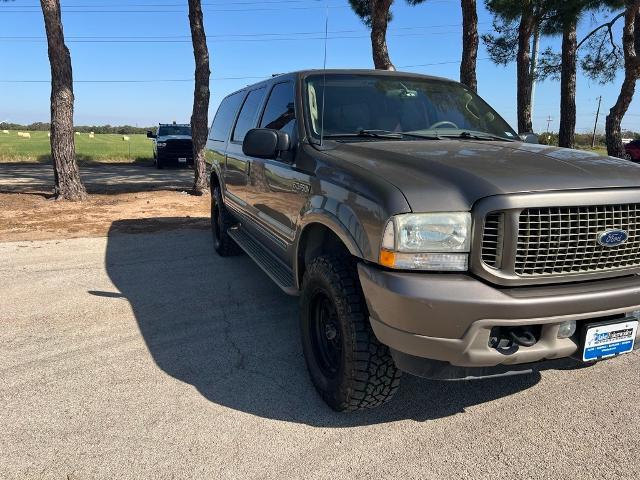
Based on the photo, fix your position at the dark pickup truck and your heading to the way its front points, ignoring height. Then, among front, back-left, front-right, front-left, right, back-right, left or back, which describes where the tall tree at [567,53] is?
front-left

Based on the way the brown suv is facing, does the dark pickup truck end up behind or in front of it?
behind

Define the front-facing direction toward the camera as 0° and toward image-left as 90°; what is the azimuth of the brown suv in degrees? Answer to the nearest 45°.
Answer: approximately 315°

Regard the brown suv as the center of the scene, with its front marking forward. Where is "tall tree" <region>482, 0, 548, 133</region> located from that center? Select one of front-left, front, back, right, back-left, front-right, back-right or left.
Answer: back-left

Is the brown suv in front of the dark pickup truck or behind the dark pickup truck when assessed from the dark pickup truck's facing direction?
in front

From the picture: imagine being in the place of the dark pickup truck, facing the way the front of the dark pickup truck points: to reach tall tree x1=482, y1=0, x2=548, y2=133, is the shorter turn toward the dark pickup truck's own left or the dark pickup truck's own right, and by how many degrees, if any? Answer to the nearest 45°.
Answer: approximately 45° to the dark pickup truck's own left

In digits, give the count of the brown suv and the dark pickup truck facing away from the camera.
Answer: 0

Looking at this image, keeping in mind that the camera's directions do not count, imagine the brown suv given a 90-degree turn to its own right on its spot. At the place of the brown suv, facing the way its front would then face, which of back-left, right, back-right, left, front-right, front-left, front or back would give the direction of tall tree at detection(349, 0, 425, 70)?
back-right
